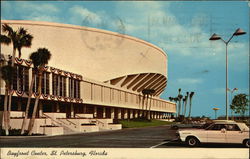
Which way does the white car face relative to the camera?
to the viewer's left
